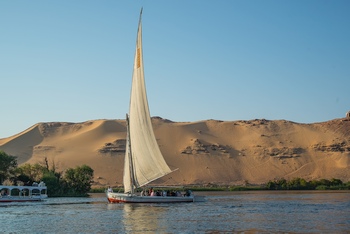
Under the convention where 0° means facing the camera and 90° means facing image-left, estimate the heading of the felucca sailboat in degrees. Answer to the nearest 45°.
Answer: approximately 90°
